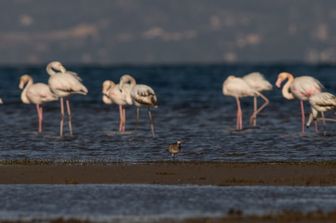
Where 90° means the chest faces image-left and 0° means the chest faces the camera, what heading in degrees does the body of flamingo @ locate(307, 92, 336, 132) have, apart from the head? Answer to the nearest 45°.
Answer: approximately 90°
